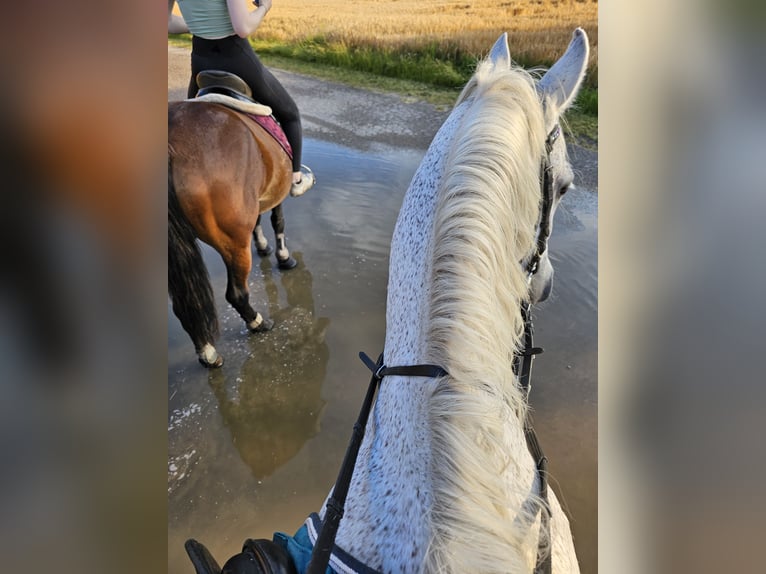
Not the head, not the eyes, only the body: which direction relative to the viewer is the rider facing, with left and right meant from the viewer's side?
facing away from the viewer and to the right of the viewer

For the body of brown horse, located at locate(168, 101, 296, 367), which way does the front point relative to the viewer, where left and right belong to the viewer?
facing away from the viewer and to the right of the viewer

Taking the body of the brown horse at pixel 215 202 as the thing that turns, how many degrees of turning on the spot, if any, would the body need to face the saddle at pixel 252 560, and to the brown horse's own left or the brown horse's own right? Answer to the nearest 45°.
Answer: approximately 135° to the brown horse's own right

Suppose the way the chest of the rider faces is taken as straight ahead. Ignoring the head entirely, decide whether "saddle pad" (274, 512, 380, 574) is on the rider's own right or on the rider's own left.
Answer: on the rider's own right

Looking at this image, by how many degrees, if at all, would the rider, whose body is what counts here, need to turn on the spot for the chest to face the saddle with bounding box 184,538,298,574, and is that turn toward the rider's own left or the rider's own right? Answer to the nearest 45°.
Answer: approximately 135° to the rider's own right
